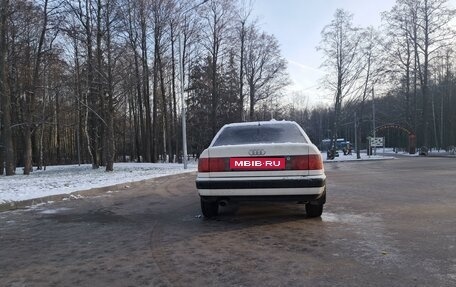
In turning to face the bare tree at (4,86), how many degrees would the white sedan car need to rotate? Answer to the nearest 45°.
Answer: approximately 45° to its left

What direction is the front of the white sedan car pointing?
away from the camera
